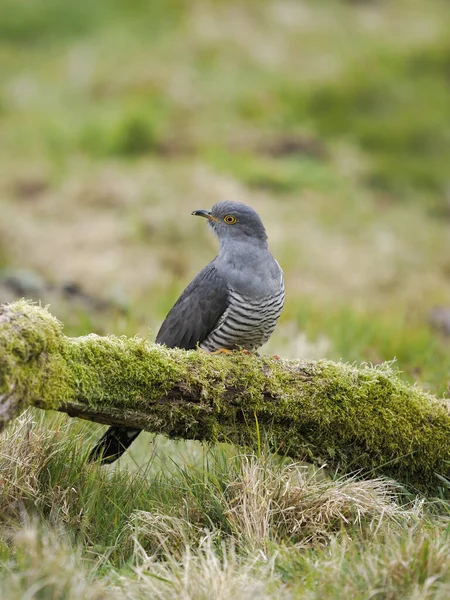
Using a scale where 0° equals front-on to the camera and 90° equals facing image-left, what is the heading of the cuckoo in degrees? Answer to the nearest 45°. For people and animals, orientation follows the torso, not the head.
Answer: approximately 315°
